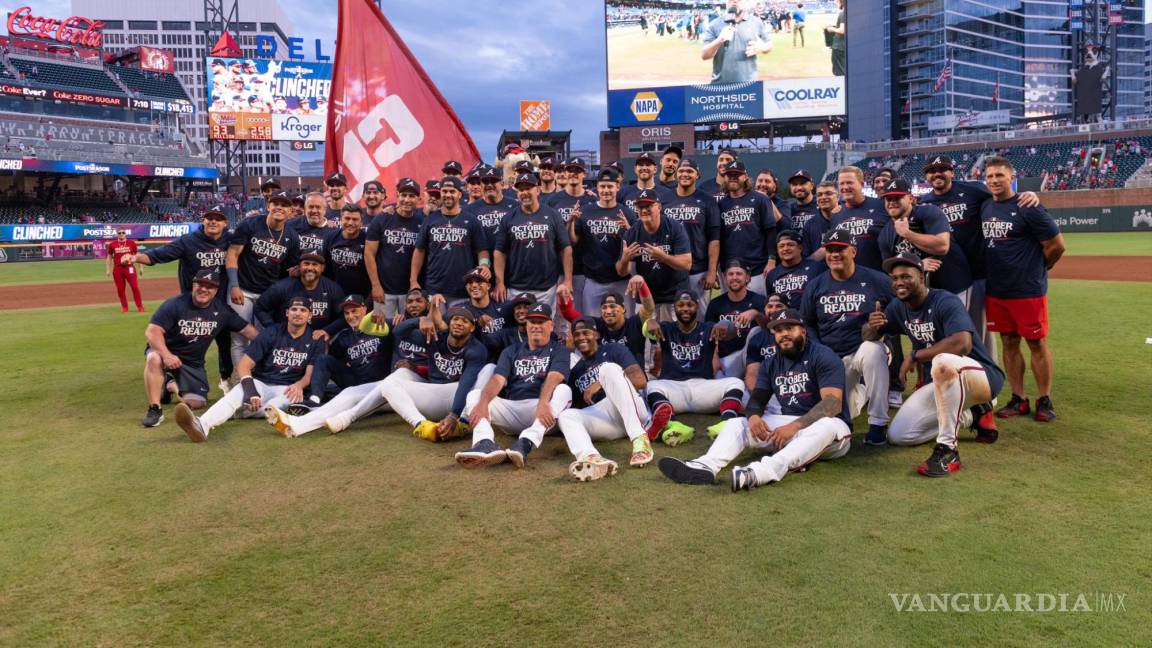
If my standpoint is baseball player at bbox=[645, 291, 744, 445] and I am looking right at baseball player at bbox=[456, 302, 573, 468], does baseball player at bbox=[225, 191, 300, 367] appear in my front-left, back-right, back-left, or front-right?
front-right

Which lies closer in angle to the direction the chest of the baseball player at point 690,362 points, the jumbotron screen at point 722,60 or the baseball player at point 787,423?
the baseball player

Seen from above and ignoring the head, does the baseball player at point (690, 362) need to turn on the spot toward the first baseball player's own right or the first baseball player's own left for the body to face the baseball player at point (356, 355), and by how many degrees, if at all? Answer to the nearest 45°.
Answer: approximately 90° to the first baseball player's own right

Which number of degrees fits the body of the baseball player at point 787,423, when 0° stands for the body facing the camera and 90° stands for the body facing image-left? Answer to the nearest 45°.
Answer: approximately 45°

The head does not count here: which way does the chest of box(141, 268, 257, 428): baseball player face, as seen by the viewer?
toward the camera

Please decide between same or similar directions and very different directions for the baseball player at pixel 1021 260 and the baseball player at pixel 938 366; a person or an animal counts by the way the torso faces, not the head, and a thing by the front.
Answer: same or similar directions

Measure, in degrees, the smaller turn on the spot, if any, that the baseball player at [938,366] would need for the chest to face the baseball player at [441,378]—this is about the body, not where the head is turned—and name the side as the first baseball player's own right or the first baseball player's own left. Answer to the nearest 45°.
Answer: approximately 45° to the first baseball player's own right

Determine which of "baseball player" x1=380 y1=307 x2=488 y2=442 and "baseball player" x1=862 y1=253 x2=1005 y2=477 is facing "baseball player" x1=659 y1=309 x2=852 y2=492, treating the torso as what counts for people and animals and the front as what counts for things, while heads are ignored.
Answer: "baseball player" x1=862 y1=253 x2=1005 y2=477

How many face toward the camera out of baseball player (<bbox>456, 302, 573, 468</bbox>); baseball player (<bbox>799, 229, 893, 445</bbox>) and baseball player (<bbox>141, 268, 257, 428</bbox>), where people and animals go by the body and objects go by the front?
3

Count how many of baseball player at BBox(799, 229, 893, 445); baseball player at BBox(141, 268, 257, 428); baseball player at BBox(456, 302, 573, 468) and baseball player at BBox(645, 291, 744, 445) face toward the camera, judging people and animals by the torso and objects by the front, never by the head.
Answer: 4

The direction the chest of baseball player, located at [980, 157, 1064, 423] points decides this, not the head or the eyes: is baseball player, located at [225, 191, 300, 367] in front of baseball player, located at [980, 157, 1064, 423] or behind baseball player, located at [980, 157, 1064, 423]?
in front

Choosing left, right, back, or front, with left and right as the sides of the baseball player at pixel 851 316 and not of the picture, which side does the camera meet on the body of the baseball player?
front
